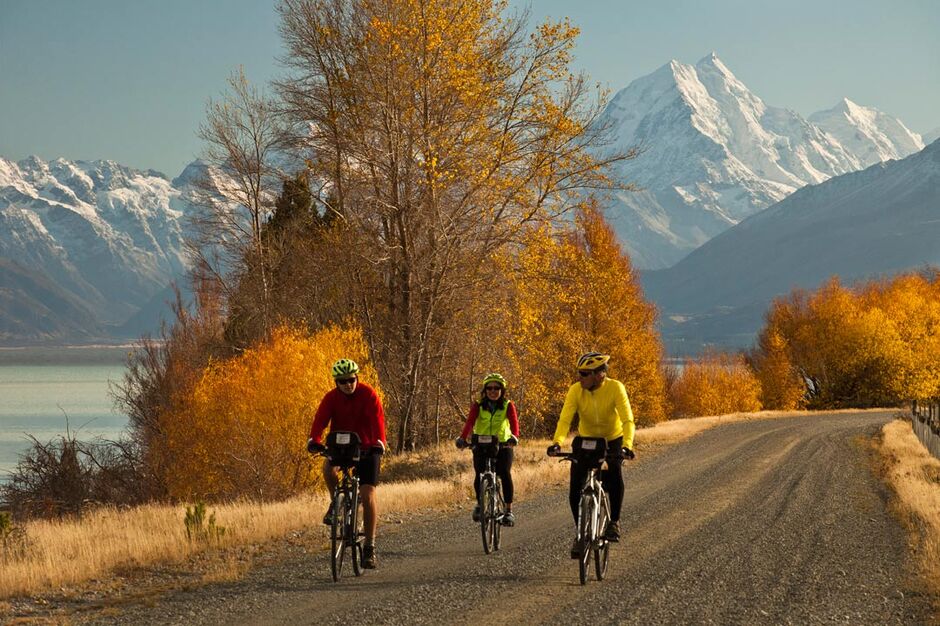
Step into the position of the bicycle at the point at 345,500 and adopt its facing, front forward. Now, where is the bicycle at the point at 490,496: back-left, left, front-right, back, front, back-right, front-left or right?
back-left

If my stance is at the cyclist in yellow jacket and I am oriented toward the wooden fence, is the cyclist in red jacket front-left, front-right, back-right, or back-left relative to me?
back-left

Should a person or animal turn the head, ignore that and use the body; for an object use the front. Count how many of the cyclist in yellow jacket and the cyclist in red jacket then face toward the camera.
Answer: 2

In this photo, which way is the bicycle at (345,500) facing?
toward the camera

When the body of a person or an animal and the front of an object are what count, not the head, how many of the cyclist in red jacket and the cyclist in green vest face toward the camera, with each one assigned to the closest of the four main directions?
2

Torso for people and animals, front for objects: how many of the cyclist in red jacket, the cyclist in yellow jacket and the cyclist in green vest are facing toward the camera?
3

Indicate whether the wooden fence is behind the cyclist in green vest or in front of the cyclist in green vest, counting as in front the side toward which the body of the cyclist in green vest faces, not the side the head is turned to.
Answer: behind

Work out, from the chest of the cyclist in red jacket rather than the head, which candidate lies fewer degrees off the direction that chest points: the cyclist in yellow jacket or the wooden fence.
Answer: the cyclist in yellow jacket

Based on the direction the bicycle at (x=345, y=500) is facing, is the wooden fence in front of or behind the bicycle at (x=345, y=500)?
behind

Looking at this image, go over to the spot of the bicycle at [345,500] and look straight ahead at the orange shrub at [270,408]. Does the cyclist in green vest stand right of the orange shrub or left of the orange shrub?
right

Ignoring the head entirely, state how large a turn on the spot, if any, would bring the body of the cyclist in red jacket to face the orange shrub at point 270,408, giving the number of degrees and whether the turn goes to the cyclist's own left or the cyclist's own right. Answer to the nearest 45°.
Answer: approximately 180°

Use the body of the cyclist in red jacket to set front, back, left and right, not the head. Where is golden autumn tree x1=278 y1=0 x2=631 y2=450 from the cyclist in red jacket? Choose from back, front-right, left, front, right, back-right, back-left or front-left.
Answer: back

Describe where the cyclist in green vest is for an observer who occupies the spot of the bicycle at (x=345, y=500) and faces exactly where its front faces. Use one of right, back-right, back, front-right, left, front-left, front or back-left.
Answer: back-left

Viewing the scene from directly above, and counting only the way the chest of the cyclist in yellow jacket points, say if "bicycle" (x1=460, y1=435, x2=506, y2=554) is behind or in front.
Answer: behind

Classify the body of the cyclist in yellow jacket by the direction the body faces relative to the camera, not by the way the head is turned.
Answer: toward the camera

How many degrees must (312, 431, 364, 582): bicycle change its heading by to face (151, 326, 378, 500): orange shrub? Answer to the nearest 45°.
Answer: approximately 180°

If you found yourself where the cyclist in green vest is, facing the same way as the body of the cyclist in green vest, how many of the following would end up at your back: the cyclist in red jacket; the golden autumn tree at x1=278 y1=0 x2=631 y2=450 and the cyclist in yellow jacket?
1
